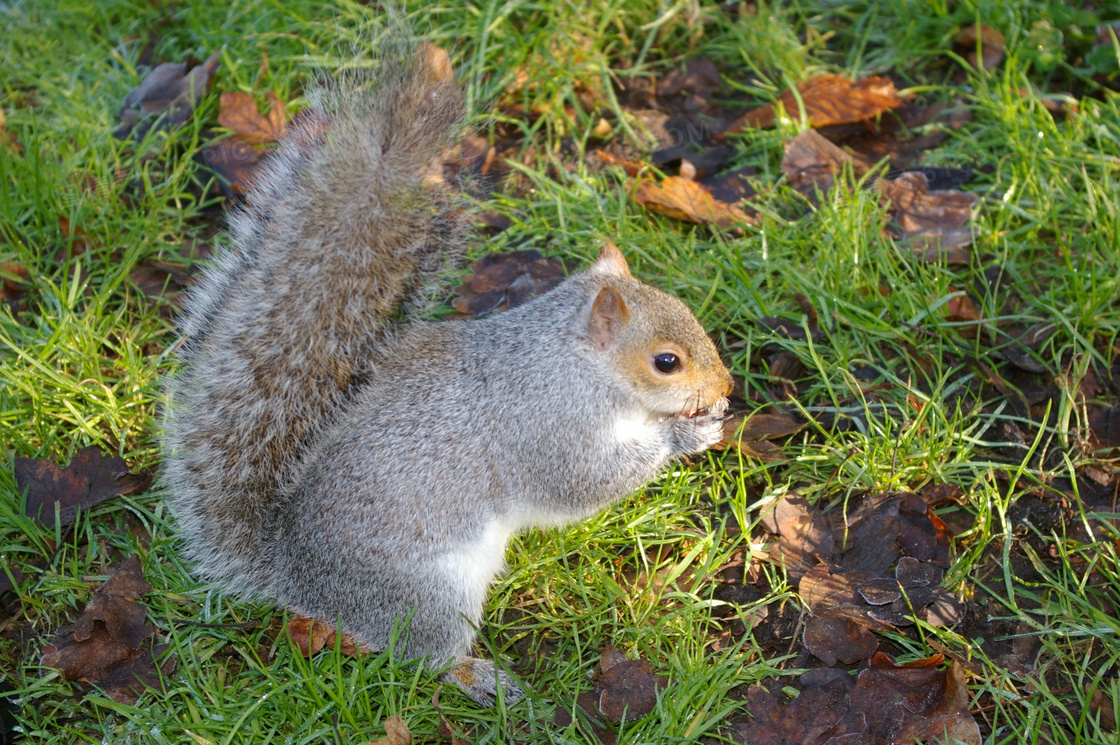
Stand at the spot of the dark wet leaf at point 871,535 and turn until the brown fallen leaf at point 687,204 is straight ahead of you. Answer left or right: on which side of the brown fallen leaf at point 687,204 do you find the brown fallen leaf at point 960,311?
right

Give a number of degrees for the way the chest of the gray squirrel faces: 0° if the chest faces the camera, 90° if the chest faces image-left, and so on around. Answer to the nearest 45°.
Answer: approximately 270°

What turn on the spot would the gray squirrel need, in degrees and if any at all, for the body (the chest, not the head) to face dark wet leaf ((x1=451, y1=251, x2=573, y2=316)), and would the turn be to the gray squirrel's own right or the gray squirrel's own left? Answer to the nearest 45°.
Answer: approximately 45° to the gray squirrel's own left

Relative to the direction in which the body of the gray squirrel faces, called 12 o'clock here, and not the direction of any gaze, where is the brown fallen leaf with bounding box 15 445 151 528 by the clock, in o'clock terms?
The brown fallen leaf is roughly at 7 o'clock from the gray squirrel.

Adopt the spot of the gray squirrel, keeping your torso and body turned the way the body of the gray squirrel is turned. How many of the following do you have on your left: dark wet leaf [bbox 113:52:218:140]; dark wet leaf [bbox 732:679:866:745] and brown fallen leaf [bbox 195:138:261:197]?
2

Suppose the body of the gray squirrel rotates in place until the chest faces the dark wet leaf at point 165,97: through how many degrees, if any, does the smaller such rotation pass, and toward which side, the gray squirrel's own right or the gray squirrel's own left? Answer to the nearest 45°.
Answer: approximately 90° to the gray squirrel's own left

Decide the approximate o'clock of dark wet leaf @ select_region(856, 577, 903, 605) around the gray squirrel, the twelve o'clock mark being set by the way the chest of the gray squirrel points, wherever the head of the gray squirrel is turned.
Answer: The dark wet leaf is roughly at 1 o'clock from the gray squirrel.

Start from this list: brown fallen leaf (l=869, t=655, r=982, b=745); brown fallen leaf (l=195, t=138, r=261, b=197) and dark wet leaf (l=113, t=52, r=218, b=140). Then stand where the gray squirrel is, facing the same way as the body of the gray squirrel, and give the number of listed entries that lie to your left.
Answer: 2
